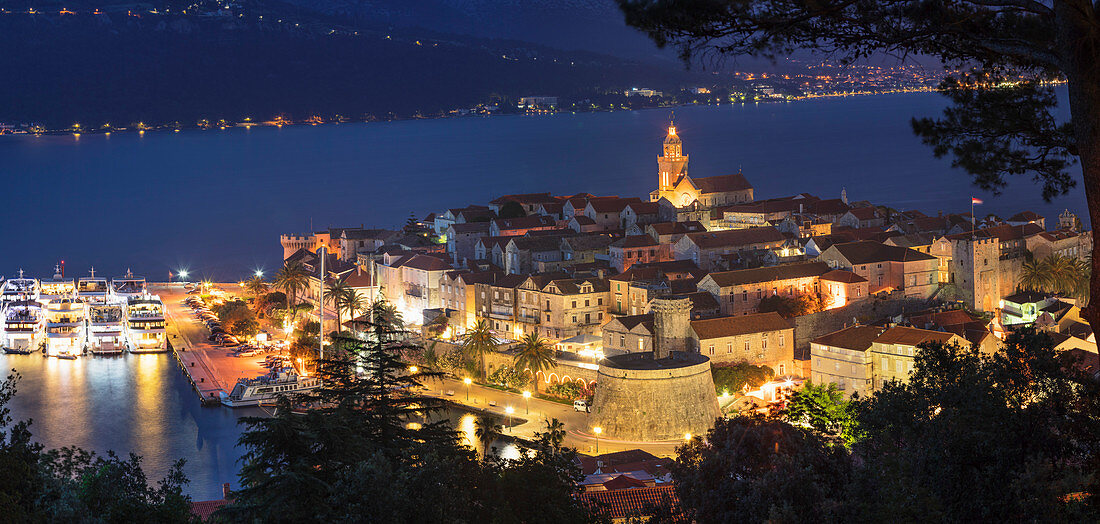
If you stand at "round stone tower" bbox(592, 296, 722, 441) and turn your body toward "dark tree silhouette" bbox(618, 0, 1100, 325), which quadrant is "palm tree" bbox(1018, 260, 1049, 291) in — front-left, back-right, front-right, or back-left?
back-left

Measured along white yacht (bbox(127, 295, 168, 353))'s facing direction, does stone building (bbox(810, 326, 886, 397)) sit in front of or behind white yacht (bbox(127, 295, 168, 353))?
behind

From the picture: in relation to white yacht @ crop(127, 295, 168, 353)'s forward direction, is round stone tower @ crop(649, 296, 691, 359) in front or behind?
behind
